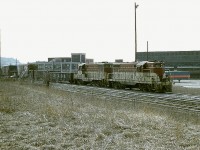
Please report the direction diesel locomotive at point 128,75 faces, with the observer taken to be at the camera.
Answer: facing the viewer and to the right of the viewer
